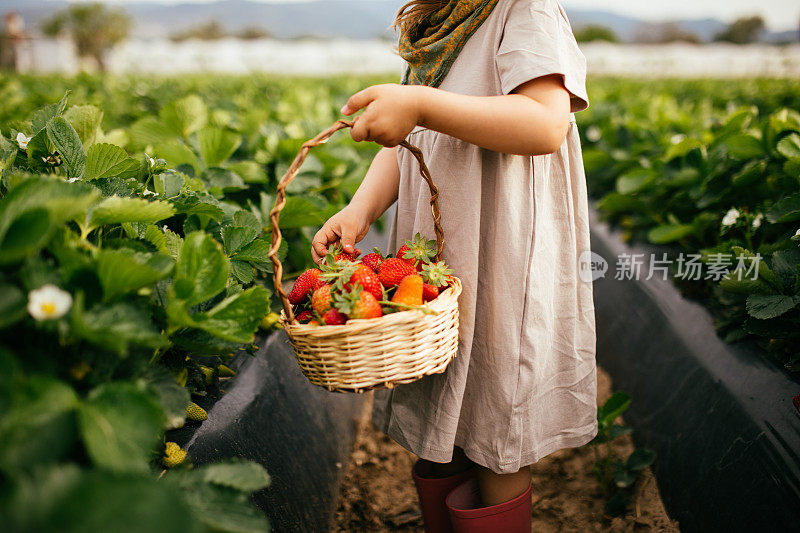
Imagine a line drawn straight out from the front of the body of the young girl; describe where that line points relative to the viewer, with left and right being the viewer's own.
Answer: facing to the left of the viewer

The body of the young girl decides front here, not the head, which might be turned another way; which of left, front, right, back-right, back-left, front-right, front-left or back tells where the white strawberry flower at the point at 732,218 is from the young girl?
back-right

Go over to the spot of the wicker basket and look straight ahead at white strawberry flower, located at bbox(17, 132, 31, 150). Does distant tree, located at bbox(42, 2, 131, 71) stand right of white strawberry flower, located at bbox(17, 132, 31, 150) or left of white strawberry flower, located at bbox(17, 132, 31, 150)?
right
